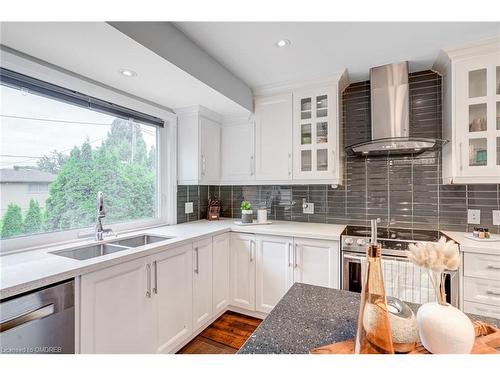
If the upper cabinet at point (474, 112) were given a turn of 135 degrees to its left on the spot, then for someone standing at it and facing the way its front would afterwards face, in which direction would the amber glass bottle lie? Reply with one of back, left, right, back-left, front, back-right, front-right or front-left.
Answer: back-right

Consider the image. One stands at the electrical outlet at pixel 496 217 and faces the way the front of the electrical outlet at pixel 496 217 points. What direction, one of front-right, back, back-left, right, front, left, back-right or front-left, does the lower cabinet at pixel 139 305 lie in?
front-right

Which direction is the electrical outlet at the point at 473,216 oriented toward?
toward the camera

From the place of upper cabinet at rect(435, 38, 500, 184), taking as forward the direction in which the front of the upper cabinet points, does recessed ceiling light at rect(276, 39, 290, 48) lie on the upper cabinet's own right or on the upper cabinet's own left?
on the upper cabinet's own right

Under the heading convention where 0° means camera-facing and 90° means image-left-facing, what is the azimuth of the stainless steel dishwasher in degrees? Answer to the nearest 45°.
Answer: approximately 315°

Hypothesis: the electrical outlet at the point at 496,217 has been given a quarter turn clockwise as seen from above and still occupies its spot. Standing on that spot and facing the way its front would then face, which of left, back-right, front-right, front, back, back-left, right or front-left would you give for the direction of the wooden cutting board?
left

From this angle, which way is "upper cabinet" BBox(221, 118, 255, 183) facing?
toward the camera

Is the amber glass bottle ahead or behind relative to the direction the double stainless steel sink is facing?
ahead

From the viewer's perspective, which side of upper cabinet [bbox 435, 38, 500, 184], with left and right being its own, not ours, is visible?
front

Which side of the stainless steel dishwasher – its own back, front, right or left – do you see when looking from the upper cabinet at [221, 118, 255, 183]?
left

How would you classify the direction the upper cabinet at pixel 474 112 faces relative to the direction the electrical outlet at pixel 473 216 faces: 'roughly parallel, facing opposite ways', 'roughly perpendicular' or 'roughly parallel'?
roughly parallel

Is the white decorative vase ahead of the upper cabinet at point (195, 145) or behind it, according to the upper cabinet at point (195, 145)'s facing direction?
ahead

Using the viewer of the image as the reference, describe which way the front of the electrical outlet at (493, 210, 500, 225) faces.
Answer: facing the viewer

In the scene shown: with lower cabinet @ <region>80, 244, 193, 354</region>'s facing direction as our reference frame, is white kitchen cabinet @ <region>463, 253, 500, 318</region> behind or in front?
in front

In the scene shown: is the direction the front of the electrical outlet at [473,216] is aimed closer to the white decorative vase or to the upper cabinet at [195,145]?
the white decorative vase
